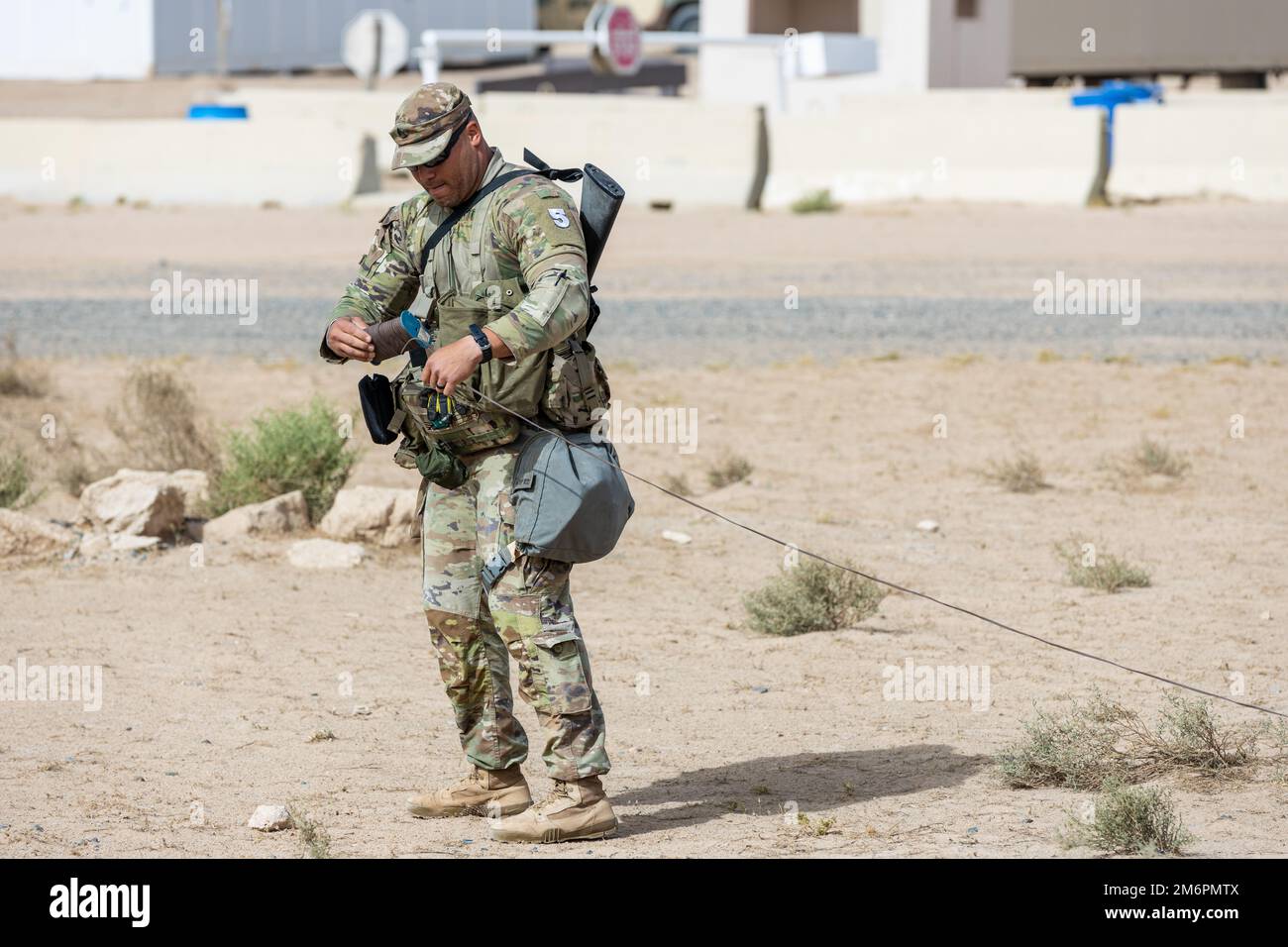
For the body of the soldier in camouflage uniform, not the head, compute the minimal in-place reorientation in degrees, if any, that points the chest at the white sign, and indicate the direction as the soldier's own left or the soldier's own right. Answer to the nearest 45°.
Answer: approximately 135° to the soldier's own right

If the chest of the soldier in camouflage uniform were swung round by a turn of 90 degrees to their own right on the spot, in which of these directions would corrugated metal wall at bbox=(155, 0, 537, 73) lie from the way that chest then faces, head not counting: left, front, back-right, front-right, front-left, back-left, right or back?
front-right

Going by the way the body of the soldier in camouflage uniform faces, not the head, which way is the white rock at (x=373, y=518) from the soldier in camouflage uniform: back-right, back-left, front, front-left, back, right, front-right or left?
back-right

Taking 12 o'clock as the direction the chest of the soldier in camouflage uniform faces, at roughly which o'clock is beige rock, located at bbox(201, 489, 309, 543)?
The beige rock is roughly at 4 o'clock from the soldier in camouflage uniform.

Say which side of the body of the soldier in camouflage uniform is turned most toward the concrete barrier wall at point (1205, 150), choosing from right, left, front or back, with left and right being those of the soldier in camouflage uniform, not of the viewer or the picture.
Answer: back

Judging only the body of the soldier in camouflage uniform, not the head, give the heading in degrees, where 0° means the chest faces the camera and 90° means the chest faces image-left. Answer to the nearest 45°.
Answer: approximately 45°

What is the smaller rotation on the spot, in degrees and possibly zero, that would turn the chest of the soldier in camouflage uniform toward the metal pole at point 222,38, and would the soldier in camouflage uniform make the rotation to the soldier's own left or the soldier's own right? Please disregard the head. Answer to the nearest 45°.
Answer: approximately 135° to the soldier's own right

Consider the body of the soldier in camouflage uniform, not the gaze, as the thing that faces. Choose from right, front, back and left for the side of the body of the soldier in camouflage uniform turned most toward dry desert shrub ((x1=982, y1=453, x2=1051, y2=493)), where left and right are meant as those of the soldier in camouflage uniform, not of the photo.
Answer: back

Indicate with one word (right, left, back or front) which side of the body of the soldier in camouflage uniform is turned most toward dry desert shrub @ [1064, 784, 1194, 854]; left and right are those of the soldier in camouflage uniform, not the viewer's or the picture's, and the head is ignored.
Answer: left

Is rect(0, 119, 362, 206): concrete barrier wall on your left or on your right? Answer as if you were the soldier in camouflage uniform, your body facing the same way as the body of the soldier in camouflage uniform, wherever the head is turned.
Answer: on your right
